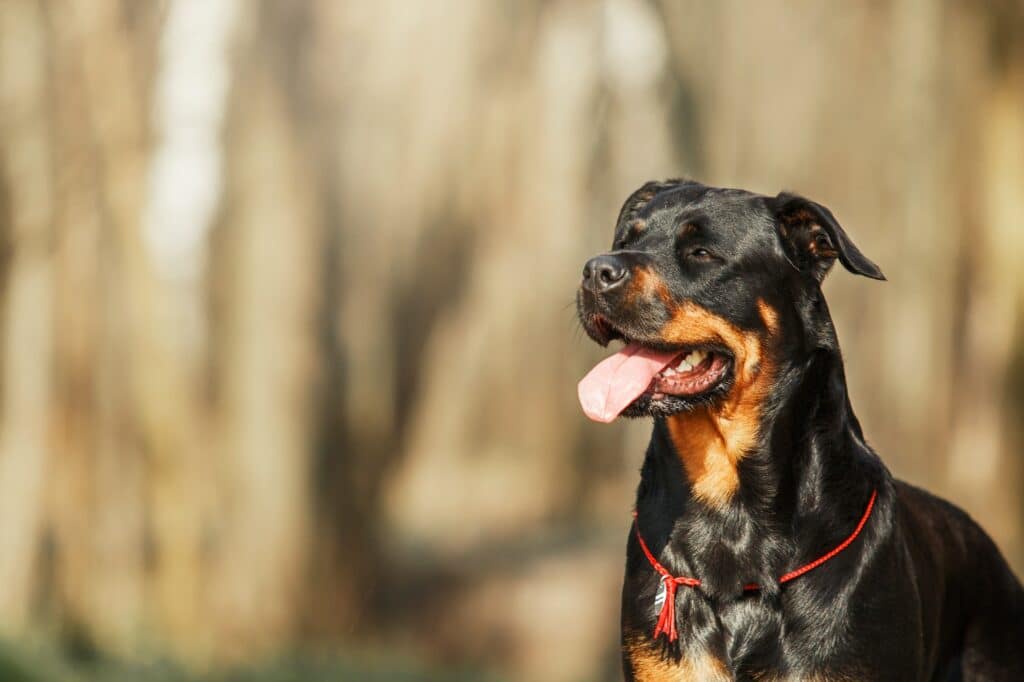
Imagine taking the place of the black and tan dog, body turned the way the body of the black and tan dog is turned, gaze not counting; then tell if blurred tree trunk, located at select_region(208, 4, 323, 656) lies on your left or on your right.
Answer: on your right

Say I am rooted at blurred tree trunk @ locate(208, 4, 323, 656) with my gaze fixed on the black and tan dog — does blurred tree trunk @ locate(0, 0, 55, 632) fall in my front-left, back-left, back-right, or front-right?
back-right

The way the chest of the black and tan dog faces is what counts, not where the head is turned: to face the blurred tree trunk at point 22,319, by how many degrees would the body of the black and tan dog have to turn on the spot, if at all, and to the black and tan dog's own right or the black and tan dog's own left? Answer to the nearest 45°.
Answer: approximately 90° to the black and tan dog's own right

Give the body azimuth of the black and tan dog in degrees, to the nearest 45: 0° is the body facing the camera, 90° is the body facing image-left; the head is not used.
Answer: approximately 45°
